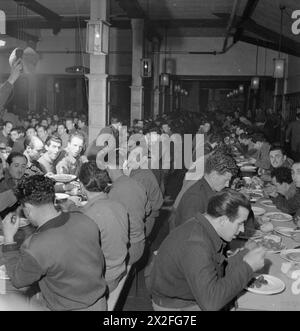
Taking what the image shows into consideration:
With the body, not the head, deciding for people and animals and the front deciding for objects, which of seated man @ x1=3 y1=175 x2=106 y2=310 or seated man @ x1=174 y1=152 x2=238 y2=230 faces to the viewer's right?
seated man @ x1=174 y1=152 x2=238 y2=230

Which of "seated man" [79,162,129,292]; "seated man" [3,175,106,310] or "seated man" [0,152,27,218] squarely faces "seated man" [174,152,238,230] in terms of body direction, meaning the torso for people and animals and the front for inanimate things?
"seated man" [0,152,27,218]

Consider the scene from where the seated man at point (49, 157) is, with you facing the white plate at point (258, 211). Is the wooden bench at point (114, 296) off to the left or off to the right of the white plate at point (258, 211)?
right

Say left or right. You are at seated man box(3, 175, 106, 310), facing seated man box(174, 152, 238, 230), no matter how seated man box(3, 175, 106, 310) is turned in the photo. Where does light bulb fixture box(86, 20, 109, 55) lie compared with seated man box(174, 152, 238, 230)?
left

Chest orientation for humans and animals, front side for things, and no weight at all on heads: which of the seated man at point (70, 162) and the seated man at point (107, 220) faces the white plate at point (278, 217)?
the seated man at point (70, 162)

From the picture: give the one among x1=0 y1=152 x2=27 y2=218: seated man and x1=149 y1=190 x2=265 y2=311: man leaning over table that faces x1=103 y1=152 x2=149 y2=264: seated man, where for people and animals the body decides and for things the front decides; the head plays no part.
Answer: x1=0 y1=152 x2=27 y2=218: seated man

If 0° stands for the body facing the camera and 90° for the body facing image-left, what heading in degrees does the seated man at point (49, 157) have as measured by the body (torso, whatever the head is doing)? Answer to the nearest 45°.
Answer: approximately 315°

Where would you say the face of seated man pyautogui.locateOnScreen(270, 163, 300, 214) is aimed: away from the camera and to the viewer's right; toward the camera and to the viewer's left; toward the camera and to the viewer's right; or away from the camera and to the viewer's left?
toward the camera and to the viewer's left

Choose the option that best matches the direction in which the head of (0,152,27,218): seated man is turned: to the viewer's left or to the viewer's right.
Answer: to the viewer's right

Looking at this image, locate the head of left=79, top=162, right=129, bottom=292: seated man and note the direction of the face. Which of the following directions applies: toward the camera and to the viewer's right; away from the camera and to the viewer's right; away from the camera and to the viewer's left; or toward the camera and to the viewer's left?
away from the camera and to the viewer's left

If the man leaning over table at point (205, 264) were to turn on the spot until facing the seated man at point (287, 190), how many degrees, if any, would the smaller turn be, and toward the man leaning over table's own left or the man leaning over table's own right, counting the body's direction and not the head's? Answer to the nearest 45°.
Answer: approximately 90° to the man leaning over table's own left

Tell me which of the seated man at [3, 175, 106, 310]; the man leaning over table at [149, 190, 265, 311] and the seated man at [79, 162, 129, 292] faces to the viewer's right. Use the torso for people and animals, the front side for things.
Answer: the man leaning over table

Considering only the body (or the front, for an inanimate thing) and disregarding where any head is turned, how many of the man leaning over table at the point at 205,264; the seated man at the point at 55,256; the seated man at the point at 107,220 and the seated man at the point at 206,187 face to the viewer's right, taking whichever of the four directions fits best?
2

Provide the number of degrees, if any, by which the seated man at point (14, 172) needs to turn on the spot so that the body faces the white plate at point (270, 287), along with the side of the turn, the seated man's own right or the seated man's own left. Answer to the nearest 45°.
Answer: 0° — they already face it

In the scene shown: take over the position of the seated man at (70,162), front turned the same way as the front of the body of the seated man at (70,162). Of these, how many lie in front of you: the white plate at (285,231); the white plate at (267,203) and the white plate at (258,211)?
3

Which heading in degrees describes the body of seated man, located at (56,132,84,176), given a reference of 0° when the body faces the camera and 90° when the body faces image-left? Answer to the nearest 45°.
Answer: approximately 315°

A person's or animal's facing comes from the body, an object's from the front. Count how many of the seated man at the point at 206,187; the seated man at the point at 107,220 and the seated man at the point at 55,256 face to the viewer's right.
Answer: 1

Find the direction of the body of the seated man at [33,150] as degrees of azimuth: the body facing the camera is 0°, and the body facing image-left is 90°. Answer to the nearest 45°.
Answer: approximately 315°

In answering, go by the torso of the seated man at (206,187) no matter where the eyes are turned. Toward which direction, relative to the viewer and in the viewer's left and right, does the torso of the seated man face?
facing to the right of the viewer

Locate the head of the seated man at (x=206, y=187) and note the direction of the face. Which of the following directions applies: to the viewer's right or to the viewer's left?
to the viewer's right
